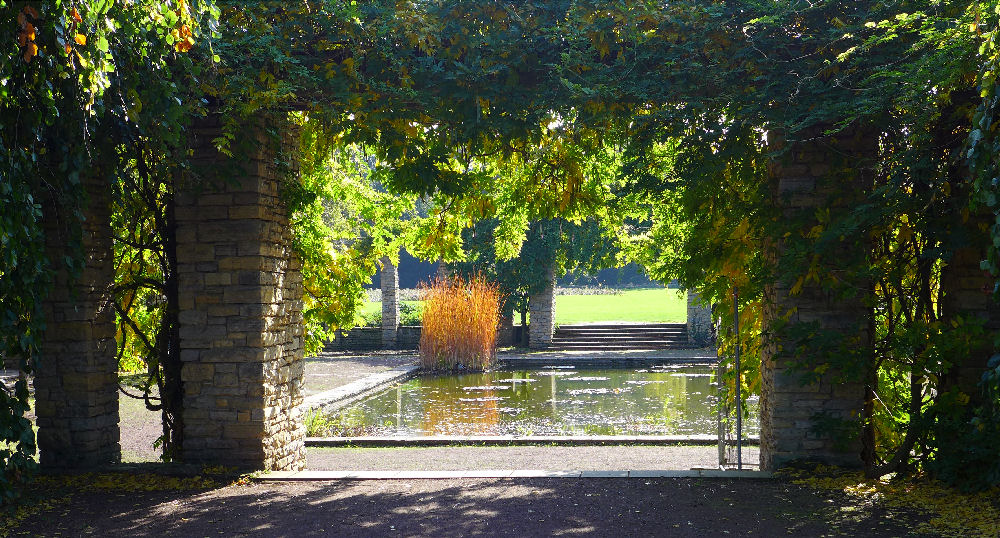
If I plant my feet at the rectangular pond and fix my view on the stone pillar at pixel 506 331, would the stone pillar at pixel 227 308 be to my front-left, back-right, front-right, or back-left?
back-left

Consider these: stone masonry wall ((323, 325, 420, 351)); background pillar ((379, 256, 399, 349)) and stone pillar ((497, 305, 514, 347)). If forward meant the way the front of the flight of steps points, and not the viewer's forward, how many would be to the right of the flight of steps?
3

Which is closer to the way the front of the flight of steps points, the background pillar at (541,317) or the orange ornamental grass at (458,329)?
the orange ornamental grass

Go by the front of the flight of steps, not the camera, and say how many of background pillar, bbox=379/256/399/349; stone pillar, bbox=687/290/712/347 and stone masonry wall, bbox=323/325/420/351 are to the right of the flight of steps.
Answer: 2

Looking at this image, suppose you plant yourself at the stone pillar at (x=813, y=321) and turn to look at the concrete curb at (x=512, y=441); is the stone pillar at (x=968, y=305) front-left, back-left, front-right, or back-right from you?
back-right

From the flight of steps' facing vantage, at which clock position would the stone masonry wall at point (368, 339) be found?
The stone masonry wall is roughly at 3 o'clock from the flight of steps.

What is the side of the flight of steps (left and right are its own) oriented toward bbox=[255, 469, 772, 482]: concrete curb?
front

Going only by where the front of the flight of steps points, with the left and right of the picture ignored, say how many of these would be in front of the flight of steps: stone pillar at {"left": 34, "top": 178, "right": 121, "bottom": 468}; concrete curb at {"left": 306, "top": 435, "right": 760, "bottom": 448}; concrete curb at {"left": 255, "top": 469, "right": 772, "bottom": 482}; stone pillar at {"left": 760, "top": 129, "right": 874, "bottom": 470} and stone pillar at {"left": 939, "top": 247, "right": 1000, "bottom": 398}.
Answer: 5

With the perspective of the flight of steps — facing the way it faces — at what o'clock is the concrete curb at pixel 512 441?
The concrete curb is roughly at 12 o'clock from the flight of steps.

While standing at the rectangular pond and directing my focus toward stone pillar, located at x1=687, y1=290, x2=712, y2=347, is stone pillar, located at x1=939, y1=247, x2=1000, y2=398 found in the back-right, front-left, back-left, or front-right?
back-right

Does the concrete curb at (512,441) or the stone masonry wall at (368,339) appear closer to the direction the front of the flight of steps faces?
the concrete curb

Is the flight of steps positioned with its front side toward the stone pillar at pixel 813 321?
yes

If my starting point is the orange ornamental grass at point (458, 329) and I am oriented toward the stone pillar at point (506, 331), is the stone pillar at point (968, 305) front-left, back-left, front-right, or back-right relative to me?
back-right

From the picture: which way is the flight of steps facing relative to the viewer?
toward the camera

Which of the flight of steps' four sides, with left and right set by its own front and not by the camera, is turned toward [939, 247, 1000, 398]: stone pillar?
front

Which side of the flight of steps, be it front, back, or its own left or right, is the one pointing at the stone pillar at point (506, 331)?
right

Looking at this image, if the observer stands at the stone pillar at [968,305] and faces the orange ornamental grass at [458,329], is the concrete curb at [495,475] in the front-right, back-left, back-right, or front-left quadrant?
front-left

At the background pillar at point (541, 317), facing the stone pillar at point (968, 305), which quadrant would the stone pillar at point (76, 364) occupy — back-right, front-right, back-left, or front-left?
front-right
